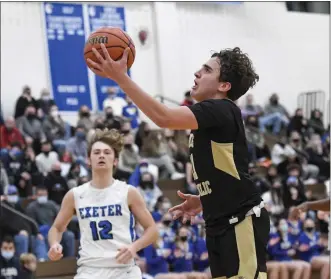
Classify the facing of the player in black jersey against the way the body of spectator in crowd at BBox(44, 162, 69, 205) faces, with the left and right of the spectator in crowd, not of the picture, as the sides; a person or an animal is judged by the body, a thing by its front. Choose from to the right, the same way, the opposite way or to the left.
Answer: to the right

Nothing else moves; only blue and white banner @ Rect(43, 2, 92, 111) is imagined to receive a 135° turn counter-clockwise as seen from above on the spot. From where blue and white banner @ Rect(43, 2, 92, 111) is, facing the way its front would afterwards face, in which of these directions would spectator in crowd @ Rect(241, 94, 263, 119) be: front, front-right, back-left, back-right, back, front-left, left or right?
front-right

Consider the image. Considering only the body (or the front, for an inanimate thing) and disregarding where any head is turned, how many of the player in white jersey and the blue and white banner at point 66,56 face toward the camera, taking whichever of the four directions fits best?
2

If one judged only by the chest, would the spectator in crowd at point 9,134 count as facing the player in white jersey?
yes

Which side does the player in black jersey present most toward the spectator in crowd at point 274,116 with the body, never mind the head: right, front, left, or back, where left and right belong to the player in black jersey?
right

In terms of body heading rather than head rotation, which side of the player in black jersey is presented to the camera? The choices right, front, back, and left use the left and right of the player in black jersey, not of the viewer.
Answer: left

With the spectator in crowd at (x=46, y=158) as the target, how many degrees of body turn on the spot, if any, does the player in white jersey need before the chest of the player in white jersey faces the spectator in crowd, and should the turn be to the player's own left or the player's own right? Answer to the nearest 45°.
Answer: approximately 180°

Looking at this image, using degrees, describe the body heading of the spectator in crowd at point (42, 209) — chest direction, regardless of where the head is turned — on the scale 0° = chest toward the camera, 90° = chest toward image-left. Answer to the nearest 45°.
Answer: approximately 0°

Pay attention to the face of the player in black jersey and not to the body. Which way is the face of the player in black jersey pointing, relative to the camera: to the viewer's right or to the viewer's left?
to the viewer's left
